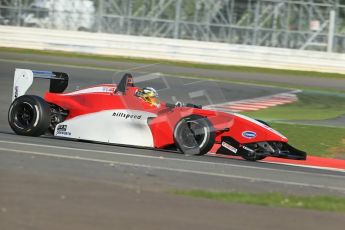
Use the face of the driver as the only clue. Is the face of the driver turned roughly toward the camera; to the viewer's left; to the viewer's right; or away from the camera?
to the viewer's right

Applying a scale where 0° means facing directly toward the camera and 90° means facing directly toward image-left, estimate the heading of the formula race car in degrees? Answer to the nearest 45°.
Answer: approximately 315°
